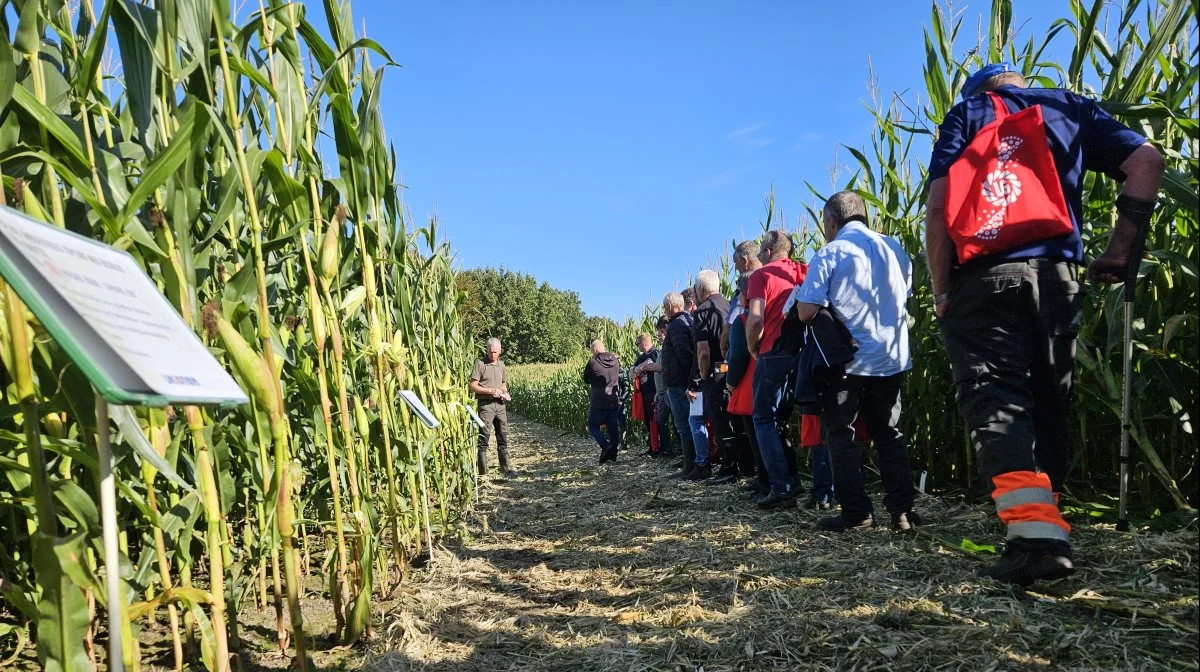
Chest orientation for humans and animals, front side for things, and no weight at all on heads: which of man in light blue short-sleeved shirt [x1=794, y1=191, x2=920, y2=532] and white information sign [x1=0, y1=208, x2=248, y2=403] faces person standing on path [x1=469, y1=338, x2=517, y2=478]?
the man in light blue short-sleeved shirt

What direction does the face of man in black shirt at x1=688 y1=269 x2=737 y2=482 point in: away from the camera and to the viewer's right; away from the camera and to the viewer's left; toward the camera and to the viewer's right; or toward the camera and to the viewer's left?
away from the camera and to the viewer's left

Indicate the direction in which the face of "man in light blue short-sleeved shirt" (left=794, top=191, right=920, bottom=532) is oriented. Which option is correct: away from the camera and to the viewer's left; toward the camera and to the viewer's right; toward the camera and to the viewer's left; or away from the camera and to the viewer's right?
away from the camera and to the viewer's left

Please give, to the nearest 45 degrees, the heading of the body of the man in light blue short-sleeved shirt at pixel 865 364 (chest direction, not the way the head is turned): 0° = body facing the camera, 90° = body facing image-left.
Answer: approximately 135°

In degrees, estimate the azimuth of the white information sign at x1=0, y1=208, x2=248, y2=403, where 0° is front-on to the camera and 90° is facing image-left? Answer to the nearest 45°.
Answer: approximately 315°

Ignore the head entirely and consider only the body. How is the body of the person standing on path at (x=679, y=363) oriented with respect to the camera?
to the viewer's left

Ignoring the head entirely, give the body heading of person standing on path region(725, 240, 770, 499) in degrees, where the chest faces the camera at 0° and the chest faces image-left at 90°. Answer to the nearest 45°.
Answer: approximately 90°

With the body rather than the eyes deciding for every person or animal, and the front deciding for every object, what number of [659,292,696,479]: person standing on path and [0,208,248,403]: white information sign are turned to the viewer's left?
1

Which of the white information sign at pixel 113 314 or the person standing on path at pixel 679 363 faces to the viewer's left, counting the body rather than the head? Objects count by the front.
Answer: the person standing on path

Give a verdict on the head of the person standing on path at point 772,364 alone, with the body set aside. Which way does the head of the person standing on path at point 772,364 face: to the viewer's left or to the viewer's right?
to the viewer's left

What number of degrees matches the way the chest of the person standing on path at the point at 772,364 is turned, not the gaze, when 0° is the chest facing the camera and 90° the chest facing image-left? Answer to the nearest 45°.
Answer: approximately 135°
